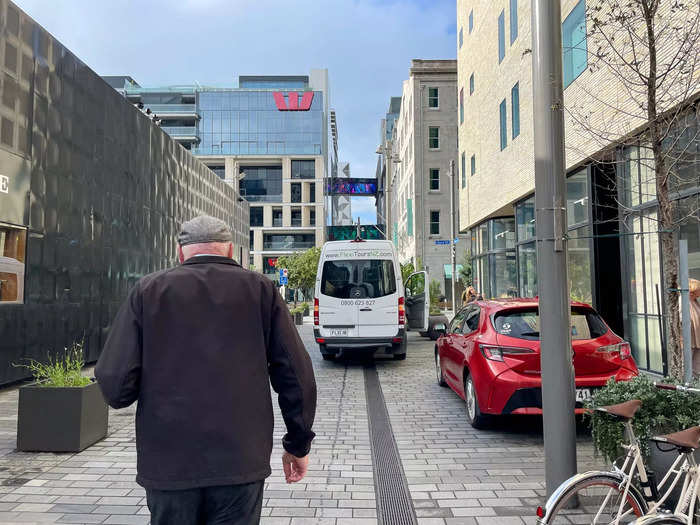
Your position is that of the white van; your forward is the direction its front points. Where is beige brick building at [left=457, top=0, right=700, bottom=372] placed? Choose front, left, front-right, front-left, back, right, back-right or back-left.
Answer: right

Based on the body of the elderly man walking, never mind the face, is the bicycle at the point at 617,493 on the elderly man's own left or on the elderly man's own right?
on the elderly man's own right

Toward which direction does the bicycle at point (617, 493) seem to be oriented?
to the viewer's right

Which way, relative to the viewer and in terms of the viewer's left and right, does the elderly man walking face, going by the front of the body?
facing away from the viewer

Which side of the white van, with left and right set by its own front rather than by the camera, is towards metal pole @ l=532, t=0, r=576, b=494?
back

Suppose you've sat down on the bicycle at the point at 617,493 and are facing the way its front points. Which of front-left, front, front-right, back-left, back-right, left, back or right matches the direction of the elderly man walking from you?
back-right

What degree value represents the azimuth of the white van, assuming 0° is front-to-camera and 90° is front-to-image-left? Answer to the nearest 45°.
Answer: approximately 180°

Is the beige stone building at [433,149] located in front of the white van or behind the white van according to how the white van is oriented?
in front

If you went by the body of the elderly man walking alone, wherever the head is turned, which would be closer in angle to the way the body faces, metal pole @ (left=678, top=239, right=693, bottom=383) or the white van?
the white van

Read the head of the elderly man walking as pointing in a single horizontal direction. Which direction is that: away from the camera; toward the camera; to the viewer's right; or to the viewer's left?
away from the camera

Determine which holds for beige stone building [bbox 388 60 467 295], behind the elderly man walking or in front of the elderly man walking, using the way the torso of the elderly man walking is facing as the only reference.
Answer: in front

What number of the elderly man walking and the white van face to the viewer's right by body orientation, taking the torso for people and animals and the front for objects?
0
